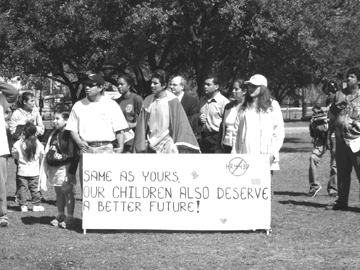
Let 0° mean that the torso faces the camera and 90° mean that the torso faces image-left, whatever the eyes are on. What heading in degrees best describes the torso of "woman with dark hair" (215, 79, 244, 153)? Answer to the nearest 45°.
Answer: approximately 45°

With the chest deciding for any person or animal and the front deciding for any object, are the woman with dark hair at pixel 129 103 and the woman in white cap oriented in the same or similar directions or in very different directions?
same or similar directions

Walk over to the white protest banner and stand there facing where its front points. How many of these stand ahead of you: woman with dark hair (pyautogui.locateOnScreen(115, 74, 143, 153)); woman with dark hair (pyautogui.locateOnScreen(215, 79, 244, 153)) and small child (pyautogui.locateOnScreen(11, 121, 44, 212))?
0

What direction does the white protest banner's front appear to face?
toward the camera

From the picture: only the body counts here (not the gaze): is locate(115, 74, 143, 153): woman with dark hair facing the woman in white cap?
no

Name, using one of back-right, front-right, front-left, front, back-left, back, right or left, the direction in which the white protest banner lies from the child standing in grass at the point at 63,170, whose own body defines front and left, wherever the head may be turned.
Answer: left

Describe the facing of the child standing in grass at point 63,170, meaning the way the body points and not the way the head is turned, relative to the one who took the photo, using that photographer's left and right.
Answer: facing the viewer and to the left of the viewer

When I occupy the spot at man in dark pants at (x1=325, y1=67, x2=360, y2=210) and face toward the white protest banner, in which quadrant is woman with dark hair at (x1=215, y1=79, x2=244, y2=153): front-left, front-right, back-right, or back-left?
front-right

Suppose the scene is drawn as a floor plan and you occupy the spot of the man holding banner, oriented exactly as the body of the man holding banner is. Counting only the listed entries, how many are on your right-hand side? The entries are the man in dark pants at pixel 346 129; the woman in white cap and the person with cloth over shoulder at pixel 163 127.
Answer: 0

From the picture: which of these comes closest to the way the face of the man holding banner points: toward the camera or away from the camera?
toward the camera
